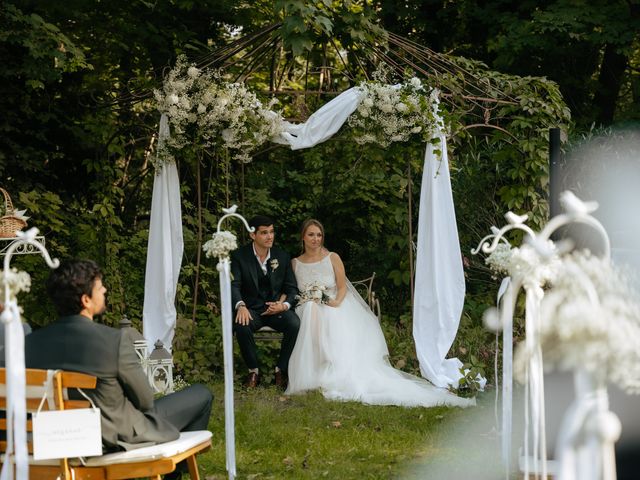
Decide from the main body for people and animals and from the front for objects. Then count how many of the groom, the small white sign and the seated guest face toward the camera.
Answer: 2

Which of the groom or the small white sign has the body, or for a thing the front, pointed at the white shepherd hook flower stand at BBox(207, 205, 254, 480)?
the groom

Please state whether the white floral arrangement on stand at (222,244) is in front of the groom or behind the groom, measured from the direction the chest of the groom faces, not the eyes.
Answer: in front

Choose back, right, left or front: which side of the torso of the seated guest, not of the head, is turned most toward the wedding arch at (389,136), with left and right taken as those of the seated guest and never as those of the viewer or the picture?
front

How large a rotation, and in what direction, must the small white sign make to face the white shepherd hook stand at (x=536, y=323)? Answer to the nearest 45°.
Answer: approximately 90° to its left

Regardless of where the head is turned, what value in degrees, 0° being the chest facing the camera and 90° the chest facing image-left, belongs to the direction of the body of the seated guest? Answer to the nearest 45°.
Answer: approximately 225°

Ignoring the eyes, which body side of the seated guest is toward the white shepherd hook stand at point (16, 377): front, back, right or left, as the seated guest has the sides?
back

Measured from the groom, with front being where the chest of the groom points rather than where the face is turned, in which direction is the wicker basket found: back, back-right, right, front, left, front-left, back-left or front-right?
right

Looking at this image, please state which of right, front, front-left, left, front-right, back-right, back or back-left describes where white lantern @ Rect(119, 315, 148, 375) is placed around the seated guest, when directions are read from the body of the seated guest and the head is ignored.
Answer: front-left

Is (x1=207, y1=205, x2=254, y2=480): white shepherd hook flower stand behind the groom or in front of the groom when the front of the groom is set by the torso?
in front

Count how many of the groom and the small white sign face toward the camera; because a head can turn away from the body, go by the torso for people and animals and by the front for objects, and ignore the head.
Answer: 2

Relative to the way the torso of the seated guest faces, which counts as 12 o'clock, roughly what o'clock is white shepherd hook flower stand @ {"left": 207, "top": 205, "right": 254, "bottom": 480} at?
The white shepherd hook flower stand is roughly at 12 o'clock from the seated guest.

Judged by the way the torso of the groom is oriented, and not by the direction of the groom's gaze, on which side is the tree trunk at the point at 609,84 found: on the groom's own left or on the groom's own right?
on the groom's own left

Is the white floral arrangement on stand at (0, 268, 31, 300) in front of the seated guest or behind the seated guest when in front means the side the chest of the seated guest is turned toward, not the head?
behind

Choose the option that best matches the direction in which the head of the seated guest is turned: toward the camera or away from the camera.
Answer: away from the camera
